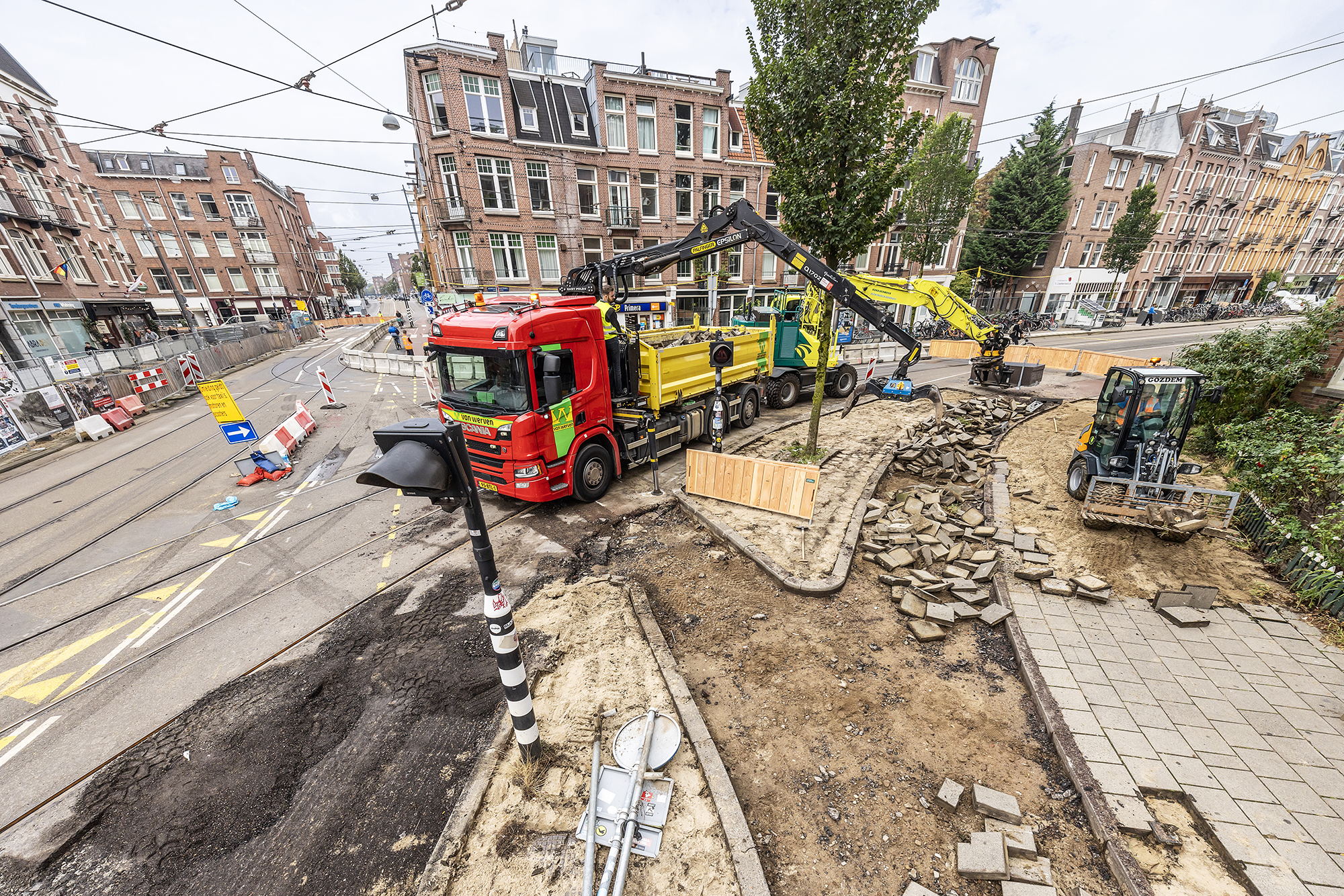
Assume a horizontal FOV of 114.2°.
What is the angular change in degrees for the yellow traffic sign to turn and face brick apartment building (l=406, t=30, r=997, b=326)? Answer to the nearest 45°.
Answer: approximately 135° to its left

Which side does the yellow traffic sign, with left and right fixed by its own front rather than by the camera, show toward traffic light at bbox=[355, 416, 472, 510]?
front

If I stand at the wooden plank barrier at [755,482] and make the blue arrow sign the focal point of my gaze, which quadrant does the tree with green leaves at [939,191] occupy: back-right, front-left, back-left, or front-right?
back-right

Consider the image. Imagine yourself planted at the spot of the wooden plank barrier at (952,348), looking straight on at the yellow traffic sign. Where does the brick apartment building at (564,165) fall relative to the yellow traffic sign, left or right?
right

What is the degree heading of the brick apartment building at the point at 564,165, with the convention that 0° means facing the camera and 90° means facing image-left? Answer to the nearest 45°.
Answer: approximately 0°

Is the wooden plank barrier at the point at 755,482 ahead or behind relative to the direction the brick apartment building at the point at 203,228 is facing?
ahead

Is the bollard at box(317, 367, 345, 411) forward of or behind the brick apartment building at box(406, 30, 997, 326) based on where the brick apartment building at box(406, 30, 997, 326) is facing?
forward

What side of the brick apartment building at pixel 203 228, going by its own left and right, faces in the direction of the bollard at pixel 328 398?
front

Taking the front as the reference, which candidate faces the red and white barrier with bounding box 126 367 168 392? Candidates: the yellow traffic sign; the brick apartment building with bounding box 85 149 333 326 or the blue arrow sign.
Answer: the brick apartment building

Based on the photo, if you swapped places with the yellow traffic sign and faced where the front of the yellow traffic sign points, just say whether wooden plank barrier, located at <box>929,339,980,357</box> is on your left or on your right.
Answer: on your left

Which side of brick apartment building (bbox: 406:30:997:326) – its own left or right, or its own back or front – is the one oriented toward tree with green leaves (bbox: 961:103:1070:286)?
left
